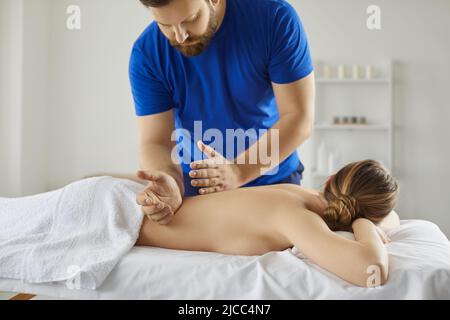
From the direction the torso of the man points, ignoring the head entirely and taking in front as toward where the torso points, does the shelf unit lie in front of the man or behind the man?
behind

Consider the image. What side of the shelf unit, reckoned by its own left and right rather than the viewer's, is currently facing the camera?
front

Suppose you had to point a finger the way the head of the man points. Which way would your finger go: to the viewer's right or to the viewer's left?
to the viewer's left

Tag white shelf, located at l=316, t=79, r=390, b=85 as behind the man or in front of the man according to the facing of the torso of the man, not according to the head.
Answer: behind

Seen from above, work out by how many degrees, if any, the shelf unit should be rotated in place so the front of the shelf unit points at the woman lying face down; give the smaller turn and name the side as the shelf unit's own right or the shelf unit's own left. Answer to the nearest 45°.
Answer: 0° — it already faces them

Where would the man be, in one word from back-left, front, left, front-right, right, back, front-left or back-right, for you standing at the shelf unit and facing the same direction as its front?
front

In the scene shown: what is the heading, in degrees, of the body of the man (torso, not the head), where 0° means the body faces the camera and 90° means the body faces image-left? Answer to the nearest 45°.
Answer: approximately 45°

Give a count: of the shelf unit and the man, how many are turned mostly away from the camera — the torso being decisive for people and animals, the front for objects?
0

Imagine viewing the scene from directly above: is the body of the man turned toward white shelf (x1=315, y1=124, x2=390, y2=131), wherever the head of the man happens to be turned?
no
